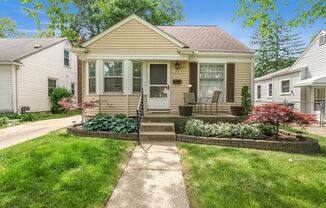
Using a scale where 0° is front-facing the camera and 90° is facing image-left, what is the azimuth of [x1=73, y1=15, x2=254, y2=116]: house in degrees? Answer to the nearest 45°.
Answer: approximately 0°

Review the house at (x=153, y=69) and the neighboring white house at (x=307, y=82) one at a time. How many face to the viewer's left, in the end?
0

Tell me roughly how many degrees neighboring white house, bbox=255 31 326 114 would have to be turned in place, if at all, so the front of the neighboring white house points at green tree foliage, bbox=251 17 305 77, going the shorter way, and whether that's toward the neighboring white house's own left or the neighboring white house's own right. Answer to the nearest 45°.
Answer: approximately 135° to the neighboring white house's own left

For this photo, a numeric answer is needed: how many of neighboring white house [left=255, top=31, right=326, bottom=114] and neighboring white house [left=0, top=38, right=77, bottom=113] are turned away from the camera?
0

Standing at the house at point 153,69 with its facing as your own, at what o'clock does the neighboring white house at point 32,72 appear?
The neighboring white house is roughly at 4 o'clock from the house.

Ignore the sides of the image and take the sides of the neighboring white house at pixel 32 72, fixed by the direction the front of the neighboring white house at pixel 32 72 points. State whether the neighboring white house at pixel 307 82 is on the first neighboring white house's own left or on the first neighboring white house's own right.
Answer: on the first neighboring white house's own left

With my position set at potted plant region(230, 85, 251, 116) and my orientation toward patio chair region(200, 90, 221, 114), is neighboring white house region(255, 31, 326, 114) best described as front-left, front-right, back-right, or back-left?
back-right

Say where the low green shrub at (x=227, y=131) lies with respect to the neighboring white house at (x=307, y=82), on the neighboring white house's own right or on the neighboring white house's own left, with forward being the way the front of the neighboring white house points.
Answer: on the neighboring white house's own right

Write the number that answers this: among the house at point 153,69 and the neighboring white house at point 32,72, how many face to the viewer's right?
0

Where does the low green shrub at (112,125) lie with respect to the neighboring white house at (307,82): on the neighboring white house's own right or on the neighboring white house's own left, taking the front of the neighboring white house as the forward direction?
on the neighboring white house's own right

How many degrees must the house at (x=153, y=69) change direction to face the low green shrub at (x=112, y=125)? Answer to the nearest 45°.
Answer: approximately 45° to its right

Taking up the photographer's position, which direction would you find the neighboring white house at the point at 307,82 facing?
facing the viewer and to the right of the viewer
